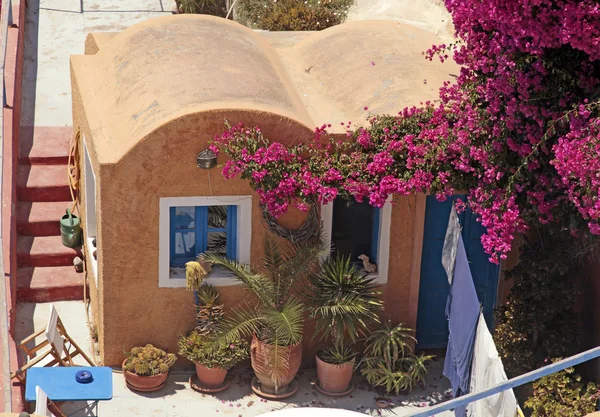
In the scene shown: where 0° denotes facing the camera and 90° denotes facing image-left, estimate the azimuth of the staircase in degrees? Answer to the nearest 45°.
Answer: approximately 0°

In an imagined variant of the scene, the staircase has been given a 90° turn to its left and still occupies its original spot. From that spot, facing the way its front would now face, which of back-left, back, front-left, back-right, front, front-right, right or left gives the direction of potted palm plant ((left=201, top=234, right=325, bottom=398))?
front-right

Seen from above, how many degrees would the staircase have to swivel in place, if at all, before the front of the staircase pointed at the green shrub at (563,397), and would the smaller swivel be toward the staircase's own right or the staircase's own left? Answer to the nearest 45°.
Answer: approximately 45° to the staircase's own left

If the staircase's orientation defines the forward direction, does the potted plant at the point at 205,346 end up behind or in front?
in front

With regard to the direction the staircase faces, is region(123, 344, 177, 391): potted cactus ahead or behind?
ahead

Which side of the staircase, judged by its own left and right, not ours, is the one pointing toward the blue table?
front

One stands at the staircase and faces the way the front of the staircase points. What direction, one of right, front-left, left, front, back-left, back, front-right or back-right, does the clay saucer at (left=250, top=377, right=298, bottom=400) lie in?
front-left

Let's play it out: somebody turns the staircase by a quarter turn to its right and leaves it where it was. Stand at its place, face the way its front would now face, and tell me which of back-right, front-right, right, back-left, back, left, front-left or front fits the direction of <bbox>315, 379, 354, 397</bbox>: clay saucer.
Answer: back-left

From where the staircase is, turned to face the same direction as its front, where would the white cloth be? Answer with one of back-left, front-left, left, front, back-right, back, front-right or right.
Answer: front-left
